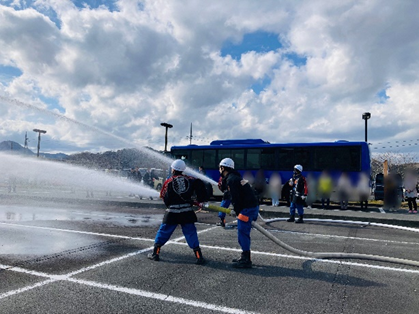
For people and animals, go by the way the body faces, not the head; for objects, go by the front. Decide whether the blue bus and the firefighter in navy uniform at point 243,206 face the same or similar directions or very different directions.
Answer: same or similar directions

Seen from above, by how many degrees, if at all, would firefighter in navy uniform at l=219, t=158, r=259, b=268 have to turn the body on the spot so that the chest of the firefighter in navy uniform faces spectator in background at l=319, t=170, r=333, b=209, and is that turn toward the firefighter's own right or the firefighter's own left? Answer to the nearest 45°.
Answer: approximately 90° to the firefighter's own right

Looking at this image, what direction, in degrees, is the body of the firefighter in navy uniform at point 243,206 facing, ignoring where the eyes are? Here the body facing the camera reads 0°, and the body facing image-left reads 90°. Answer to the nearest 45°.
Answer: approximately 90°

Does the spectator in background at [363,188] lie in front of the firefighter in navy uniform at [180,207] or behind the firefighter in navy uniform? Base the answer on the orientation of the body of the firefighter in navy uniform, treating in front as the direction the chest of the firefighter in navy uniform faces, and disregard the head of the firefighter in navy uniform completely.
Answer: in front

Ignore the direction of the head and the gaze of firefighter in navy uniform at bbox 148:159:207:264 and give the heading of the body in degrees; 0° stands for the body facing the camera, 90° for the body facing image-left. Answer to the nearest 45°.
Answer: approximately 180°

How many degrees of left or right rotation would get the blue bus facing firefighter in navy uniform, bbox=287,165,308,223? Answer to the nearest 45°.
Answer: approximately 90° to its left

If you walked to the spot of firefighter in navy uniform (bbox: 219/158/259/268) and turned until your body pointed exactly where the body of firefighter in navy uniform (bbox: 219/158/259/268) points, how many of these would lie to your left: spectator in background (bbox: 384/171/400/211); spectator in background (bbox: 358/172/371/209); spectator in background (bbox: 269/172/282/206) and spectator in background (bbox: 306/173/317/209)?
0

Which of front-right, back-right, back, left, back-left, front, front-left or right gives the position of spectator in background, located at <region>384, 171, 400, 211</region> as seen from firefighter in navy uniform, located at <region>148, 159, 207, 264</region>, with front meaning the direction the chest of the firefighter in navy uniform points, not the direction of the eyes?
front-right
